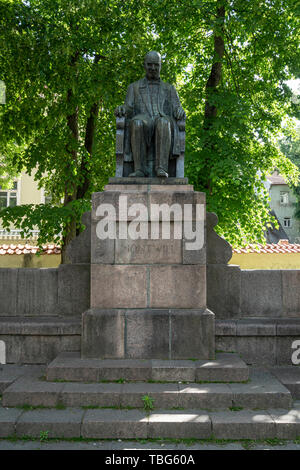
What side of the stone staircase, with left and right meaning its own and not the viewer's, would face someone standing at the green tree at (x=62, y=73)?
back

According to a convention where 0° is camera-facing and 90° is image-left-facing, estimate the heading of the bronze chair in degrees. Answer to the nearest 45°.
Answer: approximately 0°

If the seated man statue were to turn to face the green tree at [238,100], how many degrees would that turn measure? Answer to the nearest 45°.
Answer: approximately 180°

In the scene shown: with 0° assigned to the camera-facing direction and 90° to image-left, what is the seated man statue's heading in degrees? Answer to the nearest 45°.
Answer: approximately 0°

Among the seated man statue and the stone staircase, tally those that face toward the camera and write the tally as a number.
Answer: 2

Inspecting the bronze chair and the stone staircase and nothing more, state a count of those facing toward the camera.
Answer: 2
